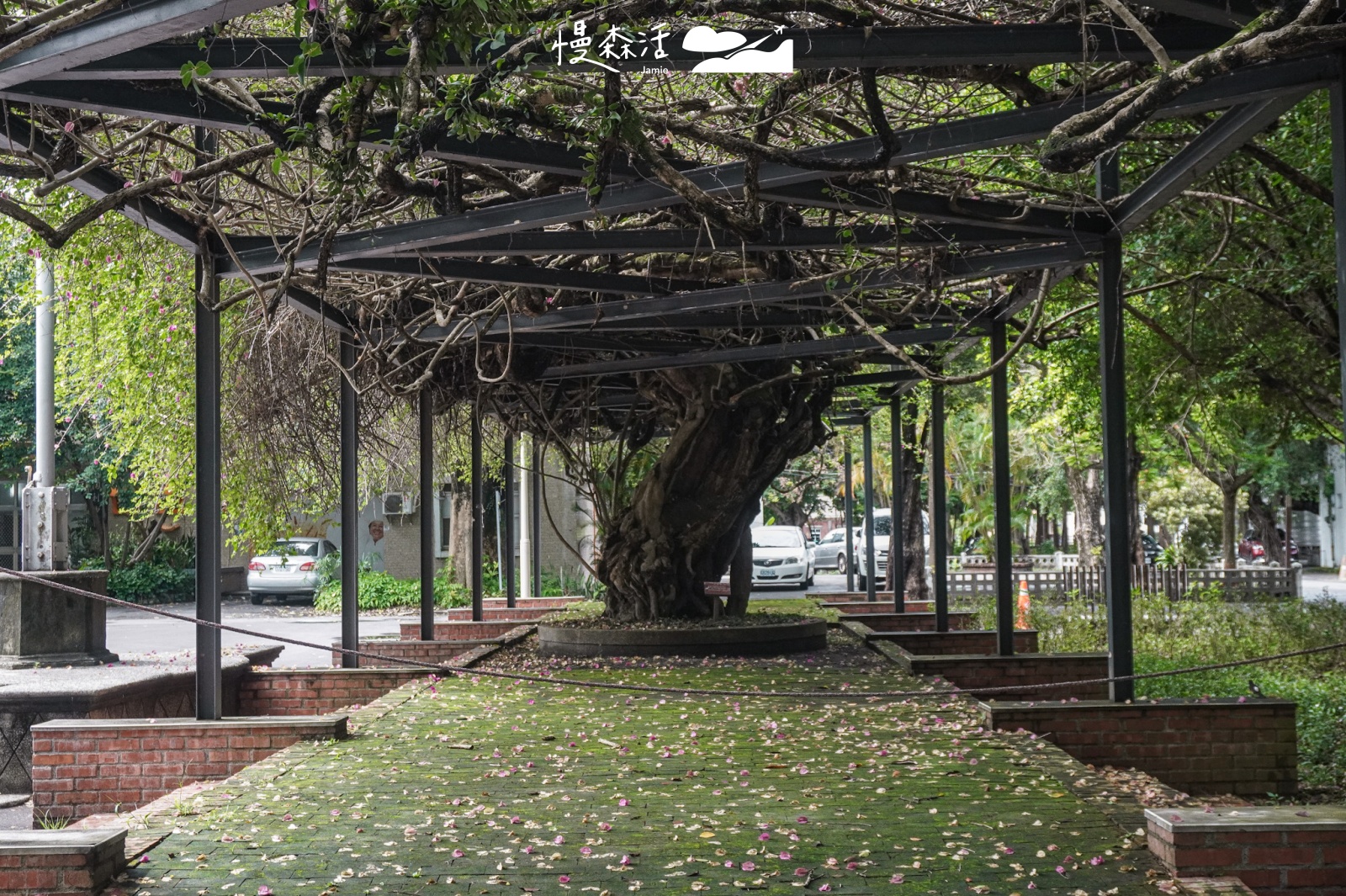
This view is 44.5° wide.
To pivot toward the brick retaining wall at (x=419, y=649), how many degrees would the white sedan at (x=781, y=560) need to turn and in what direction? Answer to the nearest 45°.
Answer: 0° — it already faces it

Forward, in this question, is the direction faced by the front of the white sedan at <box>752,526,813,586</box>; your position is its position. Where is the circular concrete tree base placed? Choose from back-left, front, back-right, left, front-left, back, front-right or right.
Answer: front

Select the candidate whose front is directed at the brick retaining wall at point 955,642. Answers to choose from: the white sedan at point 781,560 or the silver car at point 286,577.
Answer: the white sedan

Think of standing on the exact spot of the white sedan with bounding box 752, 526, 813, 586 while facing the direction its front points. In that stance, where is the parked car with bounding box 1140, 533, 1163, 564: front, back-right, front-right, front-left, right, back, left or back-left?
back-left

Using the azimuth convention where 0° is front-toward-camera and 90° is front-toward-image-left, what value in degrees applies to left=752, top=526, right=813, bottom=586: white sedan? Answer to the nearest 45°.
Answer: approximately 0°

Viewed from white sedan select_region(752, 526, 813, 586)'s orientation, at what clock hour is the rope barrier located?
The rope barrier is roughly at 12 o'clock from the white sedan.

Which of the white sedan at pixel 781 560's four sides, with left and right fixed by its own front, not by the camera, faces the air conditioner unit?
right

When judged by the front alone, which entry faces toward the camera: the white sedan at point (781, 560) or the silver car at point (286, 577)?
the white sedan

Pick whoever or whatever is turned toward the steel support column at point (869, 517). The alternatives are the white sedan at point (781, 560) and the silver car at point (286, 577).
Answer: the white sedan

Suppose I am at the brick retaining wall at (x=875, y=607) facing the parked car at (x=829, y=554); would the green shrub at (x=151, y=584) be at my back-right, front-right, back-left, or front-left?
front-left

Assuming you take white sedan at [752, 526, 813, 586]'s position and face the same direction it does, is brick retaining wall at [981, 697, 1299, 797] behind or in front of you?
in front
